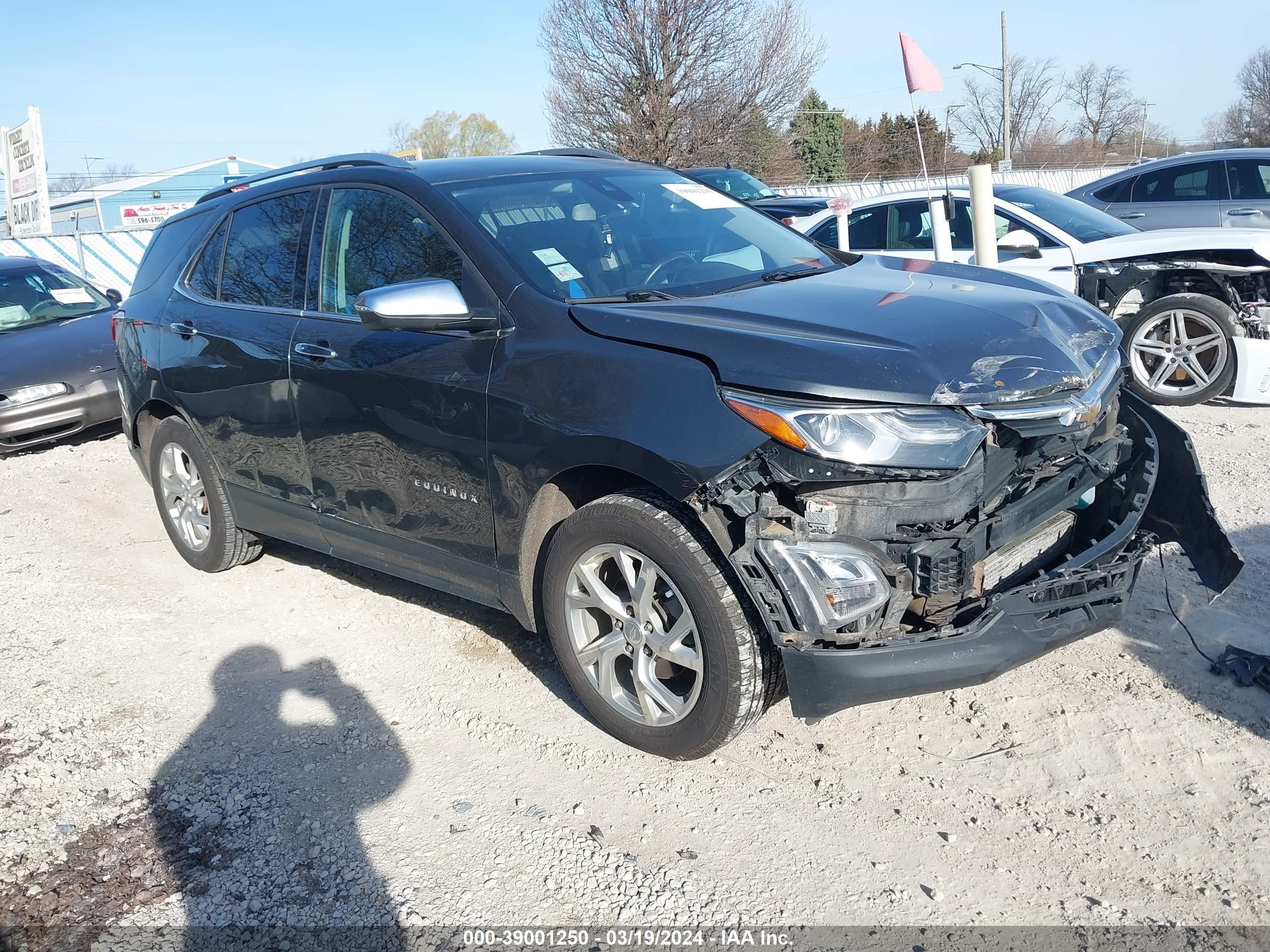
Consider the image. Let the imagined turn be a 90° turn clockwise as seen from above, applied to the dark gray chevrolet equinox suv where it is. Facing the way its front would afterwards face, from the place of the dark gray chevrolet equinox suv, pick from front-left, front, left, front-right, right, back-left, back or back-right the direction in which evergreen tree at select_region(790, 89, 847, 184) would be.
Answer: back-right

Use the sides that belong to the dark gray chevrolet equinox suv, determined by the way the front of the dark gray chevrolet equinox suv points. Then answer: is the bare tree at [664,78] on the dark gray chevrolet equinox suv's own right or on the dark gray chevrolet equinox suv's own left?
on the dark gray chevrolet equinox suv's own left

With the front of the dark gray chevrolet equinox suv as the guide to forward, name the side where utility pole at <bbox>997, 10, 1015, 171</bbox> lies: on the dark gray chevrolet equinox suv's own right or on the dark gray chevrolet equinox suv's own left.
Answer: on the dark gray chevrolet equinox suv's own left

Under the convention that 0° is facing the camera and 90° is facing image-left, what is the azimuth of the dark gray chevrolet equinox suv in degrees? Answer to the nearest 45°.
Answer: approximately 315°

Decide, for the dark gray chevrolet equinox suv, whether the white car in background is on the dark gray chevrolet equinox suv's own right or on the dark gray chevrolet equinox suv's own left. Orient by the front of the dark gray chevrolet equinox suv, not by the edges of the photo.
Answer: on the dark gray chevrolet equinox suv's own left

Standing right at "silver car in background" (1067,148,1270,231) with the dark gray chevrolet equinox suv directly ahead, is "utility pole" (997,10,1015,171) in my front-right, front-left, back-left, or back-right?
back-right
